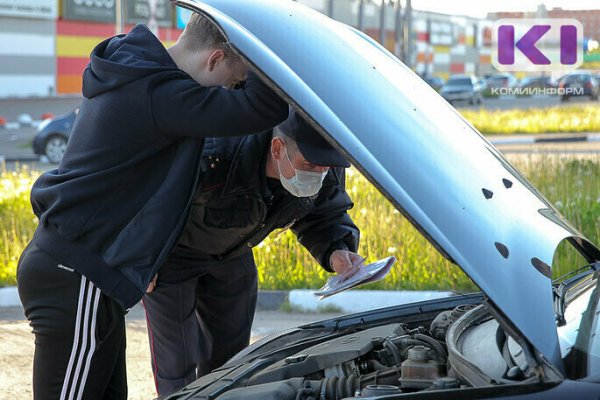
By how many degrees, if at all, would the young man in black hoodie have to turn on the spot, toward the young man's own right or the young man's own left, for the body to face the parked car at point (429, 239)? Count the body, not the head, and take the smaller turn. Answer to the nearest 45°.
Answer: approximately 45° to the young man's own right

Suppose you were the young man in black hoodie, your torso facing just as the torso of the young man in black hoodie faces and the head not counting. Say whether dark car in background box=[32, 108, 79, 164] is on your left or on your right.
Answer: on your left

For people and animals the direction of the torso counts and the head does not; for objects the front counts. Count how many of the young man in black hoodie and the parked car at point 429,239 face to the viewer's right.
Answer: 1

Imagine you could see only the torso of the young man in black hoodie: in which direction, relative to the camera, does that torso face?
to the viewer's right

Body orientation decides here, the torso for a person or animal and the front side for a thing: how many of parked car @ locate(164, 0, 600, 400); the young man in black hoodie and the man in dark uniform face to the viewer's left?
1

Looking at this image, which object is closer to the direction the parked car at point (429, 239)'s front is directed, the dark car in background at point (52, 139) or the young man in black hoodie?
the young man in black hoodie

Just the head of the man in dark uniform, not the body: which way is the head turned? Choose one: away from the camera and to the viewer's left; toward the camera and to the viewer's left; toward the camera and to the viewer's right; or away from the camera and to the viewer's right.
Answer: toward the camera and to the viewer's right

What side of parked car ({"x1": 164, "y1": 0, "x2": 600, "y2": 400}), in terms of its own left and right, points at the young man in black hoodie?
front

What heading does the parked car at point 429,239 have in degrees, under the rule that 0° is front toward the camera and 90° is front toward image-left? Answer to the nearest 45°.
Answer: approximately 90°

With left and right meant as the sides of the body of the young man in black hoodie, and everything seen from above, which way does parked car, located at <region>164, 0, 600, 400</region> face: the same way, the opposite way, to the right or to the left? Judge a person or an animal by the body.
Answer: the opposite way
